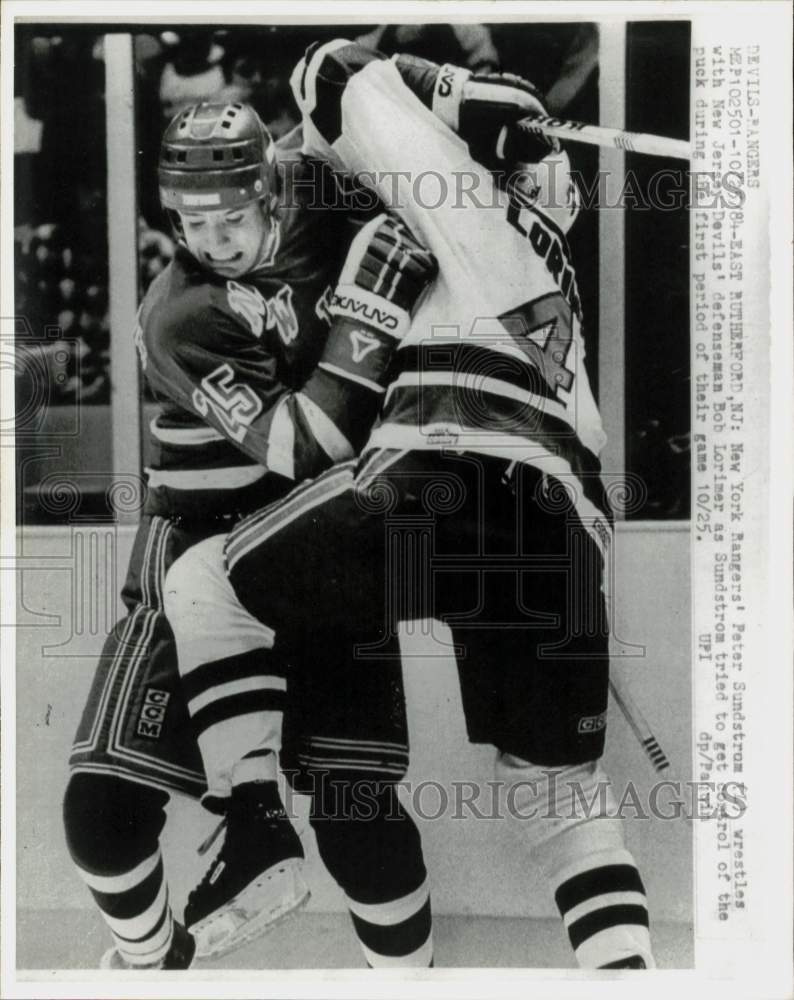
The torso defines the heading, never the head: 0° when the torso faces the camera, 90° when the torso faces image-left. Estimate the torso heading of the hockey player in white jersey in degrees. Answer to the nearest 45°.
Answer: approximately 135°
